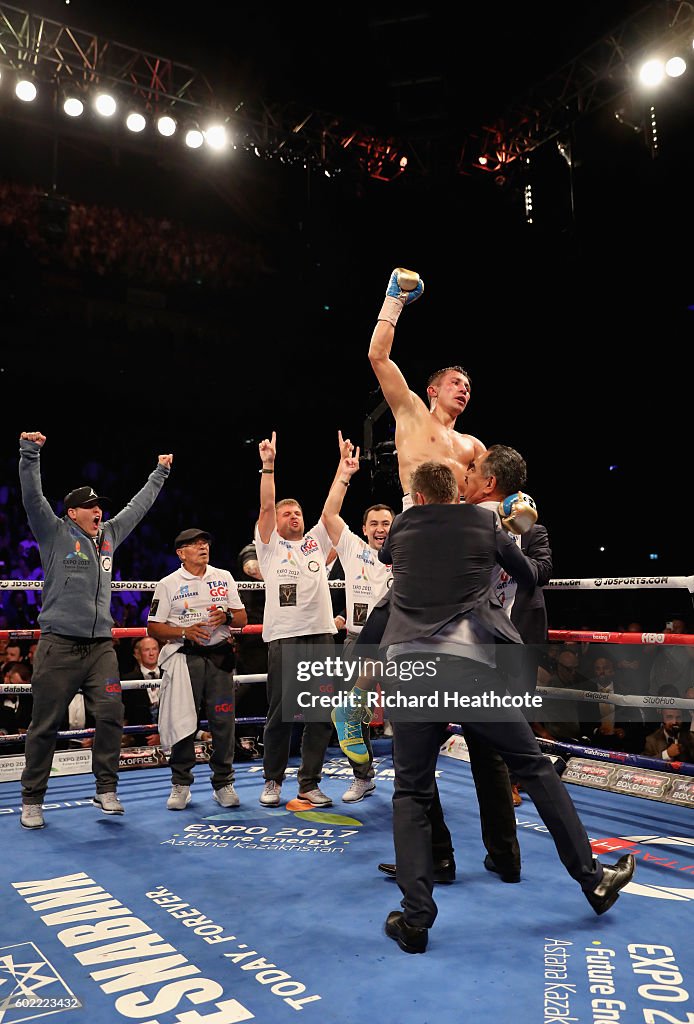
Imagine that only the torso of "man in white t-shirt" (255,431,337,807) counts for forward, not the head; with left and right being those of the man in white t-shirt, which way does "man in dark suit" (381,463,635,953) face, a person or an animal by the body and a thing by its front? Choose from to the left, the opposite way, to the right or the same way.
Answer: the opposite way

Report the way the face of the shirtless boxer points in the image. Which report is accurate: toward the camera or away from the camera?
toward the camera

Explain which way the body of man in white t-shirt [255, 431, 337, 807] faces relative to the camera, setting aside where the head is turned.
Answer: toward the camera

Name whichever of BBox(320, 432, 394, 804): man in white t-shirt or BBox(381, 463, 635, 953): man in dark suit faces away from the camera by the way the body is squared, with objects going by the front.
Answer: the man in dark suit

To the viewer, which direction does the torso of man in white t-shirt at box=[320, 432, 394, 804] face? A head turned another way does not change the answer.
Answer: toward the camera

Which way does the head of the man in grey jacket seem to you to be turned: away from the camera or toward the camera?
toward the camera

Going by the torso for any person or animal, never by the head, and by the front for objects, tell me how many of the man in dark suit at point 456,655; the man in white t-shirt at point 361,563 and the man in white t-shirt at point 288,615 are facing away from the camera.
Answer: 1

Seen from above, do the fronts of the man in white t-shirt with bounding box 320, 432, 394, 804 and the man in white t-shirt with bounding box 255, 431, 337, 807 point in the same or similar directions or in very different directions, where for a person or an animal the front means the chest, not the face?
same or similar directions

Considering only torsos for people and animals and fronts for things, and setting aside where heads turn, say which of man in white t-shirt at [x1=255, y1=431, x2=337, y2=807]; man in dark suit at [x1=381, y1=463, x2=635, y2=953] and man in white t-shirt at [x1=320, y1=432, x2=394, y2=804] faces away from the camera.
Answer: the man in dark suit

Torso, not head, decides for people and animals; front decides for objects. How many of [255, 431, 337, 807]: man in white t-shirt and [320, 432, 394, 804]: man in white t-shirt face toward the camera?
2

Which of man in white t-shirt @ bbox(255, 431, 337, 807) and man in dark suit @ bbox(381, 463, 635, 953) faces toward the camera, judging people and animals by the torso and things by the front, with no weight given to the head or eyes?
the man in white t-shirt

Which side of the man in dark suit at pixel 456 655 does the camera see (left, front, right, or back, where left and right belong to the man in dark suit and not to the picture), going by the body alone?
back
